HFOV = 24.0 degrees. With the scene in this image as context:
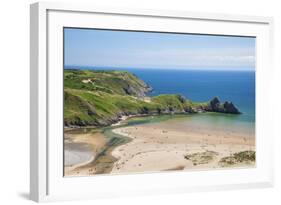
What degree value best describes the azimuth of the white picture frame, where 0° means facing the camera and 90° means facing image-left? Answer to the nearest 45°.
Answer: approximately 315°
